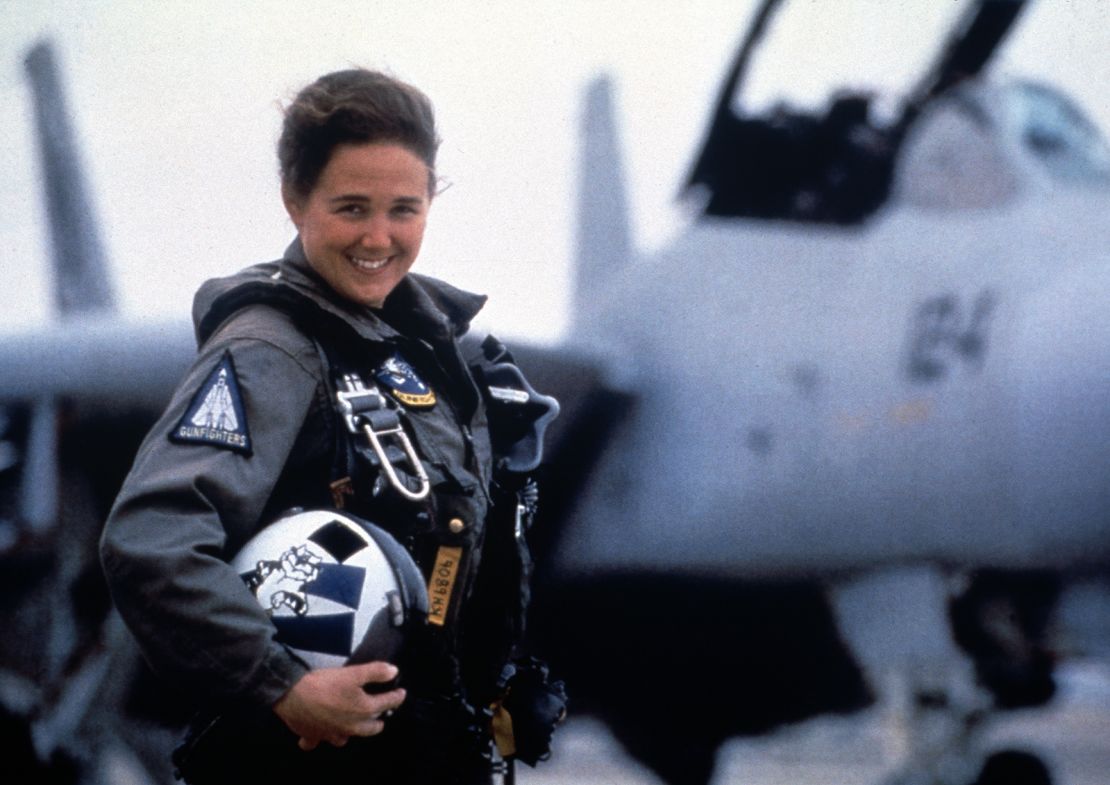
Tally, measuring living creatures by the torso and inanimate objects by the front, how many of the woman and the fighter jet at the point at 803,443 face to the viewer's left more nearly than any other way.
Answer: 0

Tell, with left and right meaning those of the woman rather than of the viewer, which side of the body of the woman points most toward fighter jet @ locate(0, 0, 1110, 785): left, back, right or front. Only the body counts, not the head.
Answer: left

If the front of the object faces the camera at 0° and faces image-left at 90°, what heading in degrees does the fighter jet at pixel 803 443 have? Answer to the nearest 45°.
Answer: approximately 315°

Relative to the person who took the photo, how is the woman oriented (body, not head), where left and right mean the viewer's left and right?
facing the viewer and to the right of the viewer

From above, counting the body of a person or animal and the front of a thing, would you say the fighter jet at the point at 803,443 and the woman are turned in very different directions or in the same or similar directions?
same or similar directions
